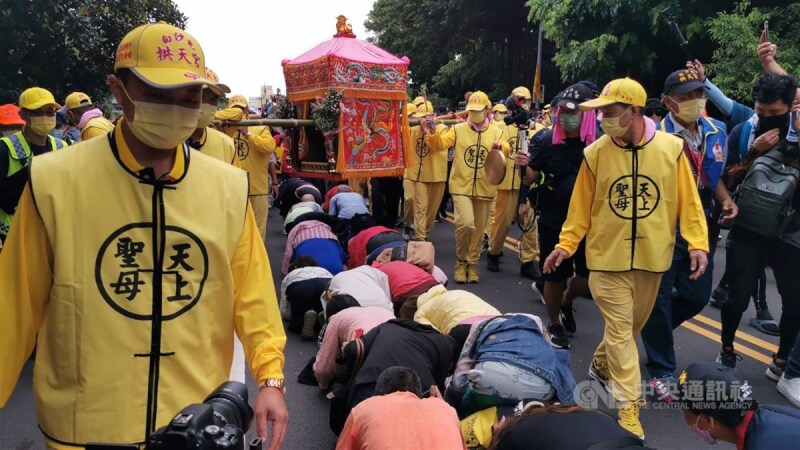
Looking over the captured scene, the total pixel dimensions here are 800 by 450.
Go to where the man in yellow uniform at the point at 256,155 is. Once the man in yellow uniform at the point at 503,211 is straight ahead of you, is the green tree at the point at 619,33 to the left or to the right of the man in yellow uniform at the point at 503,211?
left

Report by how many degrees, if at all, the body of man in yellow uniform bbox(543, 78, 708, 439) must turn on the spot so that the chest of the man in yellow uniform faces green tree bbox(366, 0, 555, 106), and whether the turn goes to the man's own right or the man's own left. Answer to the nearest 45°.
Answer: approximately 180°

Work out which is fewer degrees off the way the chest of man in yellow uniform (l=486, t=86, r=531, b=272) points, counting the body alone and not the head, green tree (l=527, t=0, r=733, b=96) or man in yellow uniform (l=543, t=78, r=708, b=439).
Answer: the man in yellow uniform

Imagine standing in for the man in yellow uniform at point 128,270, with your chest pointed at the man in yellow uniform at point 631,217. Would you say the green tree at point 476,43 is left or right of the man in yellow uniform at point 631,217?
left

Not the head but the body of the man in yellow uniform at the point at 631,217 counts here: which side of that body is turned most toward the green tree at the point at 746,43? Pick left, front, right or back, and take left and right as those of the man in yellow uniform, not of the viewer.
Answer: back

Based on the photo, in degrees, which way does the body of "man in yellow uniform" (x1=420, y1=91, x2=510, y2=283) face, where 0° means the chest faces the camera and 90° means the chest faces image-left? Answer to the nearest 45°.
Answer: approximately 0°

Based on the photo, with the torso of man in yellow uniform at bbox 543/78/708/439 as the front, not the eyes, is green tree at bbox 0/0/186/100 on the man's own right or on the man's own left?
on the man's own right

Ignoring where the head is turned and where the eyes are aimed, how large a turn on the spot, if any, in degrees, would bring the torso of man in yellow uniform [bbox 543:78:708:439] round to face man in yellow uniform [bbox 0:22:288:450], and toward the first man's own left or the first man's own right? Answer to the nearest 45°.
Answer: approximately 45° to the first man's own right

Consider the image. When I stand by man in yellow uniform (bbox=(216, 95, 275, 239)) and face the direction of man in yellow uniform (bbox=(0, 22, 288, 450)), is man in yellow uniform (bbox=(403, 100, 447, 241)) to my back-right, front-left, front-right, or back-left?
back-left

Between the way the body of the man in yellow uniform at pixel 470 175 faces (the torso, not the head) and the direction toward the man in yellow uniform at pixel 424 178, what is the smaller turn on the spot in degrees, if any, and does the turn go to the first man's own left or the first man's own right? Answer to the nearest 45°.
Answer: approximately 135° to the first man's own right
